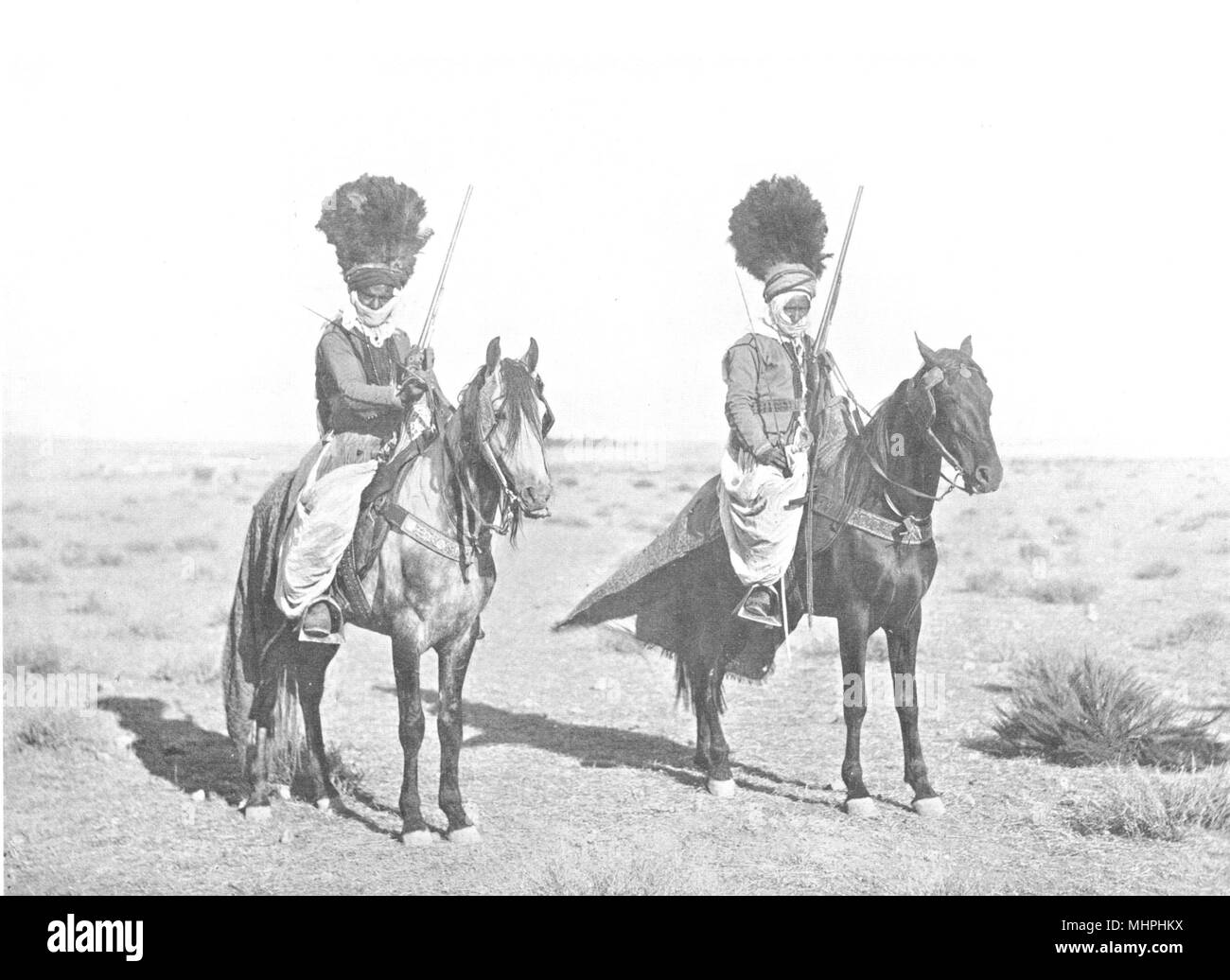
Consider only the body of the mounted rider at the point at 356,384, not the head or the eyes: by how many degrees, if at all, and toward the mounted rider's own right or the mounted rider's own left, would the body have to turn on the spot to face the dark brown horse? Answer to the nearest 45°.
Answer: approximately 45° to the mounted rider's own left

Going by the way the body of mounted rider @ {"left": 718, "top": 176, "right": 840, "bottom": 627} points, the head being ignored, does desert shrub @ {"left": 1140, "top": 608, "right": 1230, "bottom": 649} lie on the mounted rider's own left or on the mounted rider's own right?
on the mounted rider's own left

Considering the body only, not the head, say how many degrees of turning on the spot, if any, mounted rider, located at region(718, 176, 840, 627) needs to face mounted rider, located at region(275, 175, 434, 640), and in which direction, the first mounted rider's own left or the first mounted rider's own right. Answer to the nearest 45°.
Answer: approximately 135° to the first mounted rider's own right

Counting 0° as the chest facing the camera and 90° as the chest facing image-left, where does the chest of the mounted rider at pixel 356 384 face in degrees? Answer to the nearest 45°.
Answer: approximately 315°

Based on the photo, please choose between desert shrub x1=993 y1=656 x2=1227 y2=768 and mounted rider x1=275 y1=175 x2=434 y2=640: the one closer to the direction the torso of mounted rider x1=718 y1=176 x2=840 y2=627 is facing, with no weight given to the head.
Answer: the desert shrub

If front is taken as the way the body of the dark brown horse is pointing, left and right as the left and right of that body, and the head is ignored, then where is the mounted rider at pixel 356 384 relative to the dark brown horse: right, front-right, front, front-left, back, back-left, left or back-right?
back-right

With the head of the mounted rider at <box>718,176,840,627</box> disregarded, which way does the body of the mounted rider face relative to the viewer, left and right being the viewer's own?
facing the viewer and to the right of the viewer

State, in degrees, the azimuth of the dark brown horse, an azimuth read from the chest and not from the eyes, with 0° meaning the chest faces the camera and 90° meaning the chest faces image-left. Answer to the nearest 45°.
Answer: approximately 315°

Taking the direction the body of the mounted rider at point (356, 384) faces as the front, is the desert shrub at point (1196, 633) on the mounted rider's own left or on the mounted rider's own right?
on the mounted rider's own left

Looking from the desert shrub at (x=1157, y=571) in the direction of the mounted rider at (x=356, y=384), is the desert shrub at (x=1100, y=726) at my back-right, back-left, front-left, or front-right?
front-left

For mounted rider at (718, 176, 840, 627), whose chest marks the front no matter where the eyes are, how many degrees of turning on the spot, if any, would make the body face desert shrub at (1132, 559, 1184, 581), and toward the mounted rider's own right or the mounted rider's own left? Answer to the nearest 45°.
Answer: approximately 90° to the mounted rider's own left

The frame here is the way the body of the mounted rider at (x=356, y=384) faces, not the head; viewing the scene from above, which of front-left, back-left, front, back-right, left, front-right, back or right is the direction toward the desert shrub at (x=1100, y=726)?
front-left
